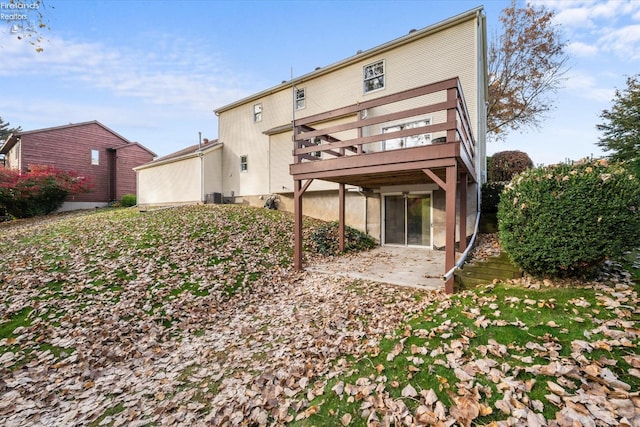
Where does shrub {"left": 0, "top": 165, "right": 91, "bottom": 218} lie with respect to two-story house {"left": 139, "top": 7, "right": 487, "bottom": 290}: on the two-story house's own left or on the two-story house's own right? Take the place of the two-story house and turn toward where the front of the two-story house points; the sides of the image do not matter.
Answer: on the two-story house's own left

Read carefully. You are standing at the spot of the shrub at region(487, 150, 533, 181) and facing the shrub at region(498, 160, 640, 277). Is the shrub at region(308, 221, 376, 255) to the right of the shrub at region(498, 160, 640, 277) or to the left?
right

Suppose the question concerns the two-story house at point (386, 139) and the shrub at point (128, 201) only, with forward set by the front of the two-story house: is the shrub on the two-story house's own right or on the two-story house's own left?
on the two-story house's own left

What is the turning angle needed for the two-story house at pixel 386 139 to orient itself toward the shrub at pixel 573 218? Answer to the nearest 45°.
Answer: approximately 135° to its right

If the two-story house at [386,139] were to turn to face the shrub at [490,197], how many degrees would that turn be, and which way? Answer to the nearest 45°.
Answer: approximately 45° to its right

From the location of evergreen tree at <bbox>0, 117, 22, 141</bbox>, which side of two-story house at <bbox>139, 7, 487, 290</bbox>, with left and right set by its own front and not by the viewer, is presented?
left

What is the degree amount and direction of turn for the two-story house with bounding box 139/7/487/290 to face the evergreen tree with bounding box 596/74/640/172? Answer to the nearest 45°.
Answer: approximately 45° to its right

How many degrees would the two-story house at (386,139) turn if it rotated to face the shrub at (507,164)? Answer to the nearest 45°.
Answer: approximately 45° to its right
